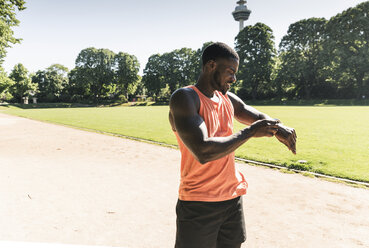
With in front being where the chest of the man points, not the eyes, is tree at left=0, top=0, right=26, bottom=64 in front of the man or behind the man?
behind

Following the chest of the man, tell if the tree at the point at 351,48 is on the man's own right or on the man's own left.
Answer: on the man's own left

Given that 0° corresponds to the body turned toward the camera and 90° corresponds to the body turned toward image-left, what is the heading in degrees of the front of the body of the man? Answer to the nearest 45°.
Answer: approximately 315°
